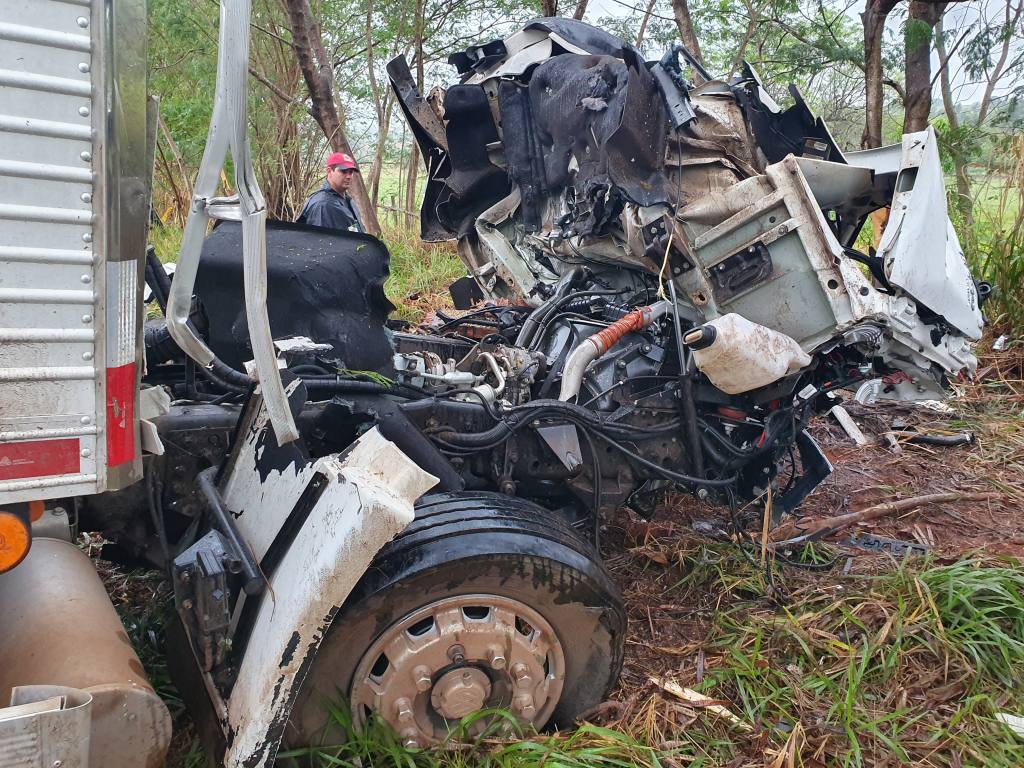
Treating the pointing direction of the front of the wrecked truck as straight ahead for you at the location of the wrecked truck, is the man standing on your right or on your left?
on your left

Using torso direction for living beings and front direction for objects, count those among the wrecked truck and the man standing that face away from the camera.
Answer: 0

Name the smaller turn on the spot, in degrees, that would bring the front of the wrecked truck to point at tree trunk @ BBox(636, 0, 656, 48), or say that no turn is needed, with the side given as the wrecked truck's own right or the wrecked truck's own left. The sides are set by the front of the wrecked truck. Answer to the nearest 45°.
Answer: approximately 90° to the wrecked truck's own left

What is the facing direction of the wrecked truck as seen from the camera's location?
facing to the right of the viewer

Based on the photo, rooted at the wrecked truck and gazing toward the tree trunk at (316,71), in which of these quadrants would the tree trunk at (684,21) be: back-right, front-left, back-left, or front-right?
front-right

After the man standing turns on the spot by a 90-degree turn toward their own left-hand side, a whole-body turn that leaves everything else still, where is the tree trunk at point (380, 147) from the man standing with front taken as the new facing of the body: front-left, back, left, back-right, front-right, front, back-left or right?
front-left

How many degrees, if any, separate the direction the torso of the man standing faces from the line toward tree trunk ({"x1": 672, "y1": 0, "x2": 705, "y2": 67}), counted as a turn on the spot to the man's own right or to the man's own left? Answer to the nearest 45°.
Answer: approximately 90° to the man's own left

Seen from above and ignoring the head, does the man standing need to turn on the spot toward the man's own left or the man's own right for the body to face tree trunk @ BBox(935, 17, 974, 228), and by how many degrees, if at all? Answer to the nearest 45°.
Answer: approximately 45° to the man's own left

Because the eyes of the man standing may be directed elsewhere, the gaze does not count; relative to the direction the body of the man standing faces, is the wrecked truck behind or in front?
in front

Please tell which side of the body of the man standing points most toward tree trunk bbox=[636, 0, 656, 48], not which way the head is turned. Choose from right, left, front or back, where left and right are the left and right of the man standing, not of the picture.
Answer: left

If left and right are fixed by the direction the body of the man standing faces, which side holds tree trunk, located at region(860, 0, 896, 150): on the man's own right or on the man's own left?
on the man's own left
